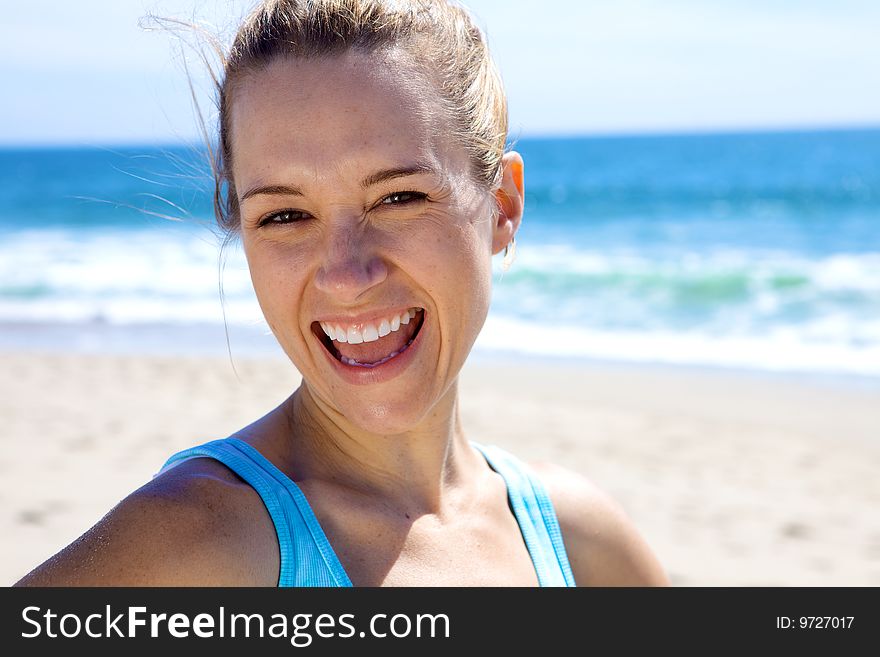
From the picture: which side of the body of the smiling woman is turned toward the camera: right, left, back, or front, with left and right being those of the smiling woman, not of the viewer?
front
